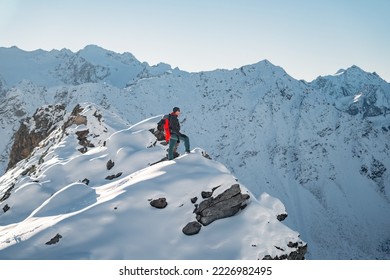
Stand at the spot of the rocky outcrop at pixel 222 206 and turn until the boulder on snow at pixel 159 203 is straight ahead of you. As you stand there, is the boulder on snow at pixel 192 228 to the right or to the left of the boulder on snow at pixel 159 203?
left

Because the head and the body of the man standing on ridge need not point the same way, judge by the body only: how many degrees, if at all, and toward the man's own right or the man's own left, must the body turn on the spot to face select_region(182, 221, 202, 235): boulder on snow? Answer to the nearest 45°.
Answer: approximately 90° to the man's own right

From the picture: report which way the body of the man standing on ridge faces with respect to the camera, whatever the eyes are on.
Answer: to the viewer's right

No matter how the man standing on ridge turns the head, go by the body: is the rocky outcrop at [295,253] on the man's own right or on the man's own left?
on the man's own right

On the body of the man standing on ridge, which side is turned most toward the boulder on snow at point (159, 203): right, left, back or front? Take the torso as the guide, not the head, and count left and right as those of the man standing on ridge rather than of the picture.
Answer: right

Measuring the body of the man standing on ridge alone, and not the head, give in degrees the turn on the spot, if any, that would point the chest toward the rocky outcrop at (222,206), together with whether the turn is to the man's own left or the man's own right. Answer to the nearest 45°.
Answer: approximately 90° to the man's own right

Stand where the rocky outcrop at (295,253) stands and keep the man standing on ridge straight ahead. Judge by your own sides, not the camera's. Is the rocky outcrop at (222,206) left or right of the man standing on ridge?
left

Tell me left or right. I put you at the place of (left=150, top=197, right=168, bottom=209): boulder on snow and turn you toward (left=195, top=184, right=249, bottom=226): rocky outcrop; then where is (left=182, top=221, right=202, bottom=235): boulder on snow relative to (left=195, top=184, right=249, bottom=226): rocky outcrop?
right
